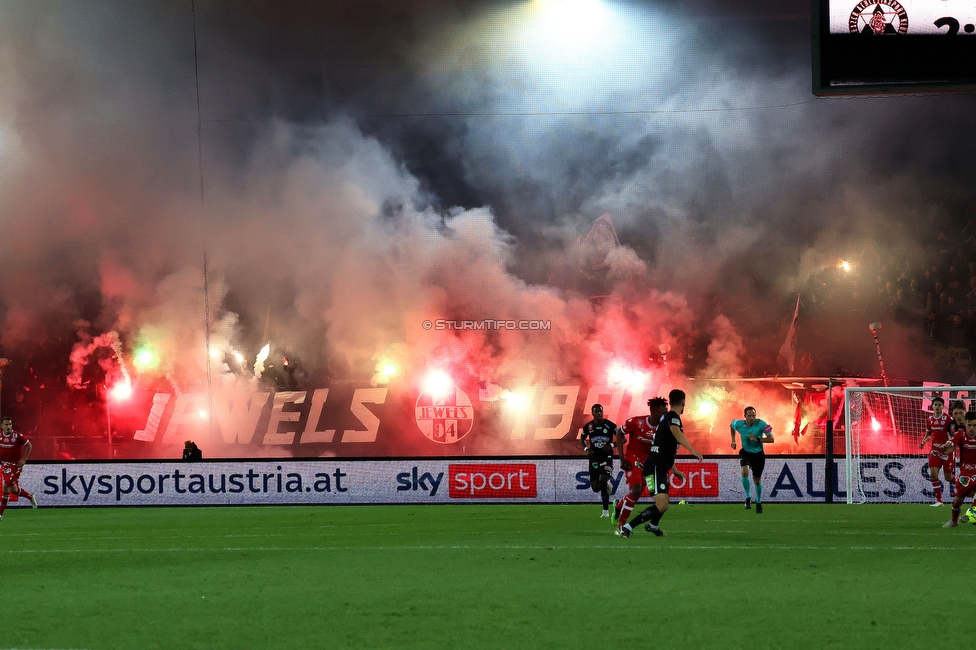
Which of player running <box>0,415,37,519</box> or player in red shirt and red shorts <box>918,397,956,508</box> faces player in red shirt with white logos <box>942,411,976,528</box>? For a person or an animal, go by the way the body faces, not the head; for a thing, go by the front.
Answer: player in red shirt and red shorts <box>918,397,956,508</box>

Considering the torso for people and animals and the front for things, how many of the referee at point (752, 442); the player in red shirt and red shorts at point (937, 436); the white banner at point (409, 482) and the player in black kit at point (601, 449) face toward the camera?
4

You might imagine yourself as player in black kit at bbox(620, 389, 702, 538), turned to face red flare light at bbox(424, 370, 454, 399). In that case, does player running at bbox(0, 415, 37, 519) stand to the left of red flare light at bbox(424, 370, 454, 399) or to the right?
left

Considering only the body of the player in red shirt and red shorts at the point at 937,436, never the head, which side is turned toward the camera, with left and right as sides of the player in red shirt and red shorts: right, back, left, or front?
front

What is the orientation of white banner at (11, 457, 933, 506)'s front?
toward the camera

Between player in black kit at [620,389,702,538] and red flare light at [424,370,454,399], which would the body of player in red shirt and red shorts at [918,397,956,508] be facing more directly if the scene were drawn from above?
the player in black kit

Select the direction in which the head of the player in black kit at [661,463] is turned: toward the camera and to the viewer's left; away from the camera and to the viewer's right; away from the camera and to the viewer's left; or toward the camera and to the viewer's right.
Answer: away from the camera and to the viewer's right

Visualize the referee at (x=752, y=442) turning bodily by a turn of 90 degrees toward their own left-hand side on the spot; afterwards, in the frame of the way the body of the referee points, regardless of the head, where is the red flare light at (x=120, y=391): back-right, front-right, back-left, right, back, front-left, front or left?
back-left

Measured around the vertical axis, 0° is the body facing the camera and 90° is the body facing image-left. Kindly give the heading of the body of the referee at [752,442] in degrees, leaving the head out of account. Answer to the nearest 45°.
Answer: approximately 0°

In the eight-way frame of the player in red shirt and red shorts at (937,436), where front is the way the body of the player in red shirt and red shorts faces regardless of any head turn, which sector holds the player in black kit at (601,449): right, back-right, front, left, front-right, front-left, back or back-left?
front-right
